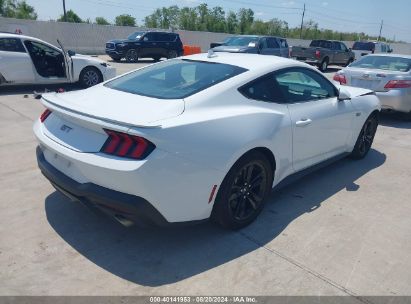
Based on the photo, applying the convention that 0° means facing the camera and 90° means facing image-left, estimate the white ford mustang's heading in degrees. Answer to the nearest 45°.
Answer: approximately 225°

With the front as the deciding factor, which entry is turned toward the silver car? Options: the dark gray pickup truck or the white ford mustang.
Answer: the white ford mustang

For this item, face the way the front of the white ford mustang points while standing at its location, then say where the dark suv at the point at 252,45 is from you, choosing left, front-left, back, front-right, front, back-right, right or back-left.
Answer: front-left

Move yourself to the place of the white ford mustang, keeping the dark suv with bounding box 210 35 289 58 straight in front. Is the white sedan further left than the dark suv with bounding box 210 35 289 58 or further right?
left

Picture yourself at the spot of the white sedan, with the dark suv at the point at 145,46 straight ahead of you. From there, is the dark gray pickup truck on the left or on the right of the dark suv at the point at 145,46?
right

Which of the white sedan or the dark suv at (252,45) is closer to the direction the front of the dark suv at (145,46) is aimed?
the white sedan

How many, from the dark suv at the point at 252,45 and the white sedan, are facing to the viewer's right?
1

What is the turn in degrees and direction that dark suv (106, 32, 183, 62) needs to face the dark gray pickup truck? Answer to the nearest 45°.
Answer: approximately 135° to its left

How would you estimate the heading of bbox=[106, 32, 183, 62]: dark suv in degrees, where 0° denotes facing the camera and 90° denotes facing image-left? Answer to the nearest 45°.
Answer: approximately 45°

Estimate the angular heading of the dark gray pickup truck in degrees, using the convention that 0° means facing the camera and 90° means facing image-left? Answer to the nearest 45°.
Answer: approximately 225°
